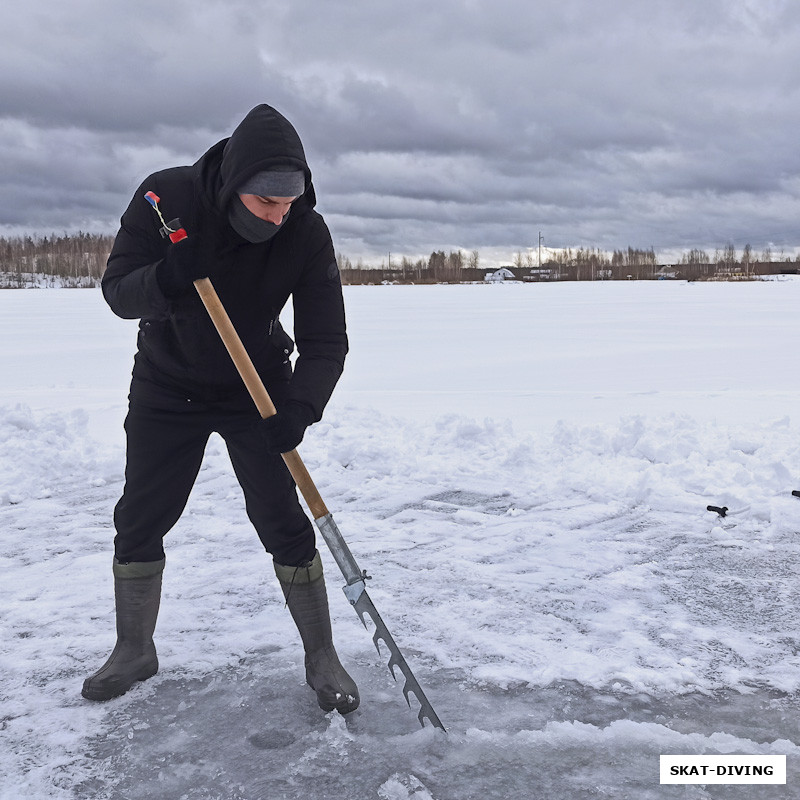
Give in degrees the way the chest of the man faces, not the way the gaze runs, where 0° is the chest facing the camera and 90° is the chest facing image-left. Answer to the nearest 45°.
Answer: approximately 0°

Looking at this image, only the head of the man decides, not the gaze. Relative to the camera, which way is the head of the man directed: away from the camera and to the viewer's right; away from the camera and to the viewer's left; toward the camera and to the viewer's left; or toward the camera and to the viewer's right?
toward the camera and to the viewer's right
